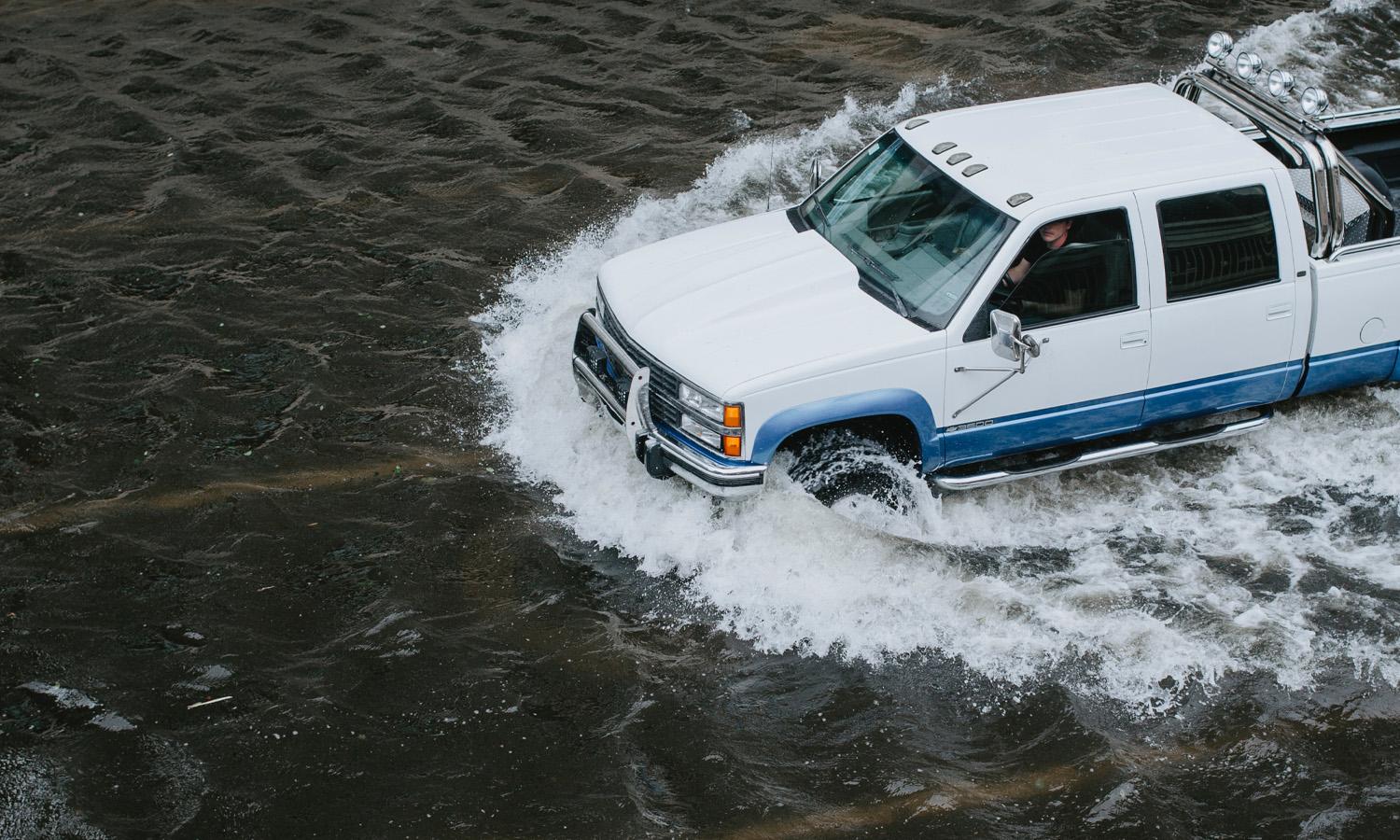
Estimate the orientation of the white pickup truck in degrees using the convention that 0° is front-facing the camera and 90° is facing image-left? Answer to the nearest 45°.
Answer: approximately 45°
